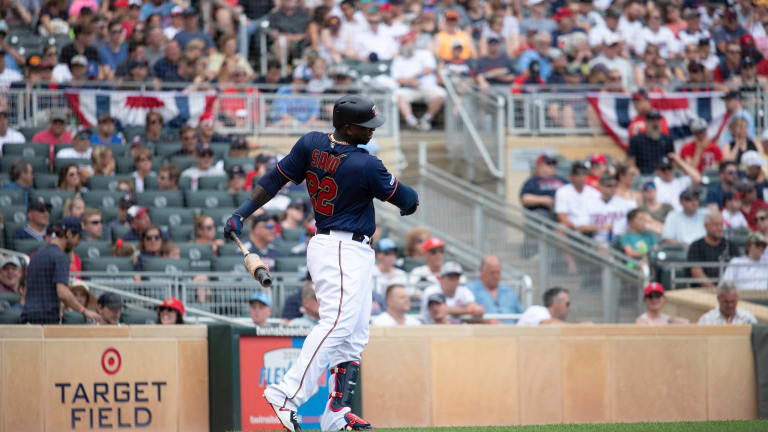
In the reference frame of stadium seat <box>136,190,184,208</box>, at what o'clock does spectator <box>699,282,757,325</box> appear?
The spectator is roughly at 10 o'clock from the stadium seat.

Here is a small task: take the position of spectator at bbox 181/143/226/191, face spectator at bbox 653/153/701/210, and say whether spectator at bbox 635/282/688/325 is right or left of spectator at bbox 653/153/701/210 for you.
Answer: right

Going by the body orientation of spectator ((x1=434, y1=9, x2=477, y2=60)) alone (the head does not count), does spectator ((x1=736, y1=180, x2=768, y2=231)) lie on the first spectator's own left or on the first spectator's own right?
on the first spectator's own left

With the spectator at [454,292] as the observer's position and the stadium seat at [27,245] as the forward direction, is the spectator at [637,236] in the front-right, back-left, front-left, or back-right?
back-right

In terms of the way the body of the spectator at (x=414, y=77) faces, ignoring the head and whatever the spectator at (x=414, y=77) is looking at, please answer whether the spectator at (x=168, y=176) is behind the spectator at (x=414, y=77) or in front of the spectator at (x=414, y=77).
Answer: in front

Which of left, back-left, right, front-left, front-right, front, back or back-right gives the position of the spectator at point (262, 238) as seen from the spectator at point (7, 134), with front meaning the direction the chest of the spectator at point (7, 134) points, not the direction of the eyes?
front-left

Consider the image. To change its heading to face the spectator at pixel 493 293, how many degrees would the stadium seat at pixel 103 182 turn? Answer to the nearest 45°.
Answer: approximately 45° to its left

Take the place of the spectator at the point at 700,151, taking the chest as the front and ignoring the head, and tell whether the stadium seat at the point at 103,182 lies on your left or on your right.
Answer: on your right
